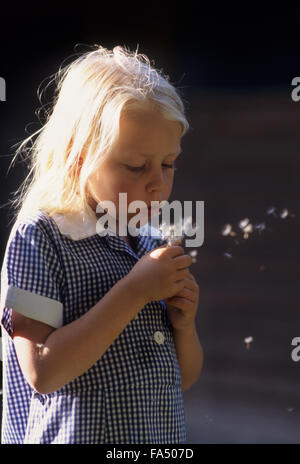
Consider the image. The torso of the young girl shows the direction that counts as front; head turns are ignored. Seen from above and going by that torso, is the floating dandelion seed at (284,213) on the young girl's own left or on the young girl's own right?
on the young girl's own left

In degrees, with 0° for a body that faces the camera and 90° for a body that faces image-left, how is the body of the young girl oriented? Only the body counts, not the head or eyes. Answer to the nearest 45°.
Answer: approximately 315°

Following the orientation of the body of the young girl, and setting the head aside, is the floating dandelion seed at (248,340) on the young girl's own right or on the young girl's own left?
on the young girl's own left

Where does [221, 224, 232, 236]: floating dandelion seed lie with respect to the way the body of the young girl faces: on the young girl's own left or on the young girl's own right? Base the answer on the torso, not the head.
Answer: on the young girl's own left
